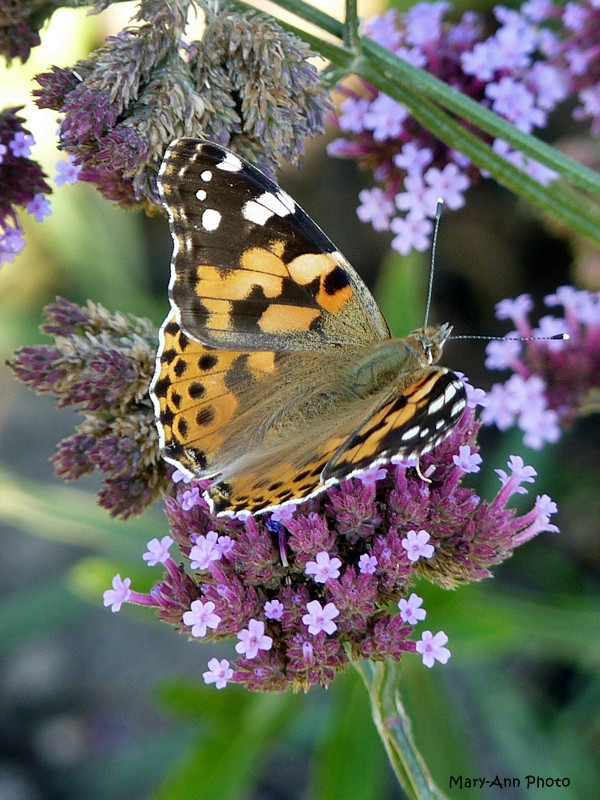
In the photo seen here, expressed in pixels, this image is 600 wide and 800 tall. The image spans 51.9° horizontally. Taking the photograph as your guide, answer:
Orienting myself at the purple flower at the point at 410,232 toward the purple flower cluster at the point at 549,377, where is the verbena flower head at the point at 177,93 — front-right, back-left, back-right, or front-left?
back-right

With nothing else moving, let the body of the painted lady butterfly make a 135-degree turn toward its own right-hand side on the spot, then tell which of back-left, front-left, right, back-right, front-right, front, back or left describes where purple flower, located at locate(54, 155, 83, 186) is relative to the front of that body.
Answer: right

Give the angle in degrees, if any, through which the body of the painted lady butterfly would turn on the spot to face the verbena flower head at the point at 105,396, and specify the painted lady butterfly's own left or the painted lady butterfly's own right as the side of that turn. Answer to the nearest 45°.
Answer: approximately 135° to the painted lady butterfly's own left

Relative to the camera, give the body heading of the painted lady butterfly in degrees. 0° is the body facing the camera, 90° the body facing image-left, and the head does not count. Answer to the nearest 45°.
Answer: approximately 225°

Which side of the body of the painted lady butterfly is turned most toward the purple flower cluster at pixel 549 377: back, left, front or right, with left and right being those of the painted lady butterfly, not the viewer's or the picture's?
front

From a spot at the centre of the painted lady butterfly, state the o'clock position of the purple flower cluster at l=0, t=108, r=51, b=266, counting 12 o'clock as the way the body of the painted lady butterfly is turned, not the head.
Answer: The purple flower cluster is roughly at 8 o'clock from the painted lady butterfly.

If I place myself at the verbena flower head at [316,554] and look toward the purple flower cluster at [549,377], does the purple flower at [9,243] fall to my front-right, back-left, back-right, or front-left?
back-left
